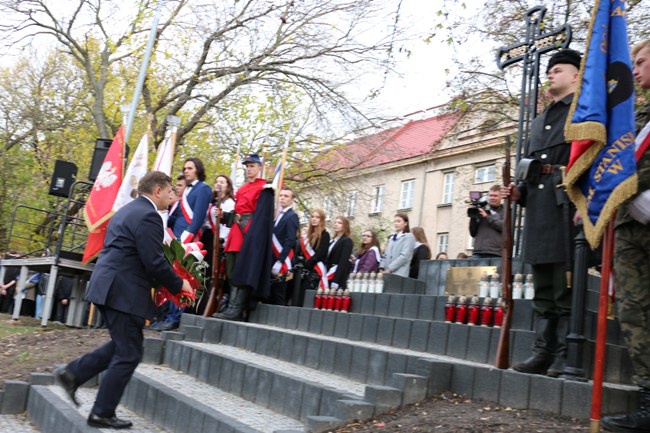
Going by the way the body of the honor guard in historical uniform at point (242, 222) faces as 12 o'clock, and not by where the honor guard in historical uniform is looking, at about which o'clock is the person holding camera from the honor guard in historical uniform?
The person holding camera is roughly at 8 o'clock from the honor guard in historical uniform.

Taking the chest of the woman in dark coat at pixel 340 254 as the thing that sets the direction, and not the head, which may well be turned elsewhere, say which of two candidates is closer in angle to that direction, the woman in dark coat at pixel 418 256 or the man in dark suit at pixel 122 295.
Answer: the man in dark suit

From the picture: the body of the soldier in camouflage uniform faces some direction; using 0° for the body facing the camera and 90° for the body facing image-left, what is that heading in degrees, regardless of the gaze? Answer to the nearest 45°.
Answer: approximately 90°

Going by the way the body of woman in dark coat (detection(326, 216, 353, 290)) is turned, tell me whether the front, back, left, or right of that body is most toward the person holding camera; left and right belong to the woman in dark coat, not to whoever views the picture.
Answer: left

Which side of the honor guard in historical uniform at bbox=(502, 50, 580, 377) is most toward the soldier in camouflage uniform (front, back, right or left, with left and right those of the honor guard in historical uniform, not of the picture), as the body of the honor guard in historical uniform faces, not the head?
left

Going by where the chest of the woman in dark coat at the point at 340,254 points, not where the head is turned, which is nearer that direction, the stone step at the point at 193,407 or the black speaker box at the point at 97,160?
the stone step

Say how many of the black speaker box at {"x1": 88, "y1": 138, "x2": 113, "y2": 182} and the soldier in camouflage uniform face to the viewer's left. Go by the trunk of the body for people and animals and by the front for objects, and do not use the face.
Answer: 1

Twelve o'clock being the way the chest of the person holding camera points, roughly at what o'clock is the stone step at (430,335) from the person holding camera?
The stone step is roughly at 11 o'clock from the person holding camera.

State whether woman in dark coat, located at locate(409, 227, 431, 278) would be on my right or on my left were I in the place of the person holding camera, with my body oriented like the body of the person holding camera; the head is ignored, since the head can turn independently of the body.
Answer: on my right

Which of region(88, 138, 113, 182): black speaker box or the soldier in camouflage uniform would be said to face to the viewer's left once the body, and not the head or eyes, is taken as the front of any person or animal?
the soldier in camouflage uniform
